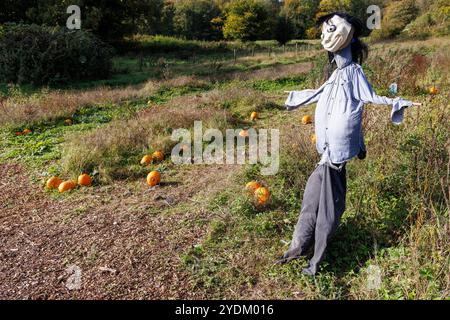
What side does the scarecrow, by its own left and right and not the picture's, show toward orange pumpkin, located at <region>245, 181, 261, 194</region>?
right

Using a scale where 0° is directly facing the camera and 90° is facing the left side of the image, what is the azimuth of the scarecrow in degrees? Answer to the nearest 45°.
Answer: approximately 45°

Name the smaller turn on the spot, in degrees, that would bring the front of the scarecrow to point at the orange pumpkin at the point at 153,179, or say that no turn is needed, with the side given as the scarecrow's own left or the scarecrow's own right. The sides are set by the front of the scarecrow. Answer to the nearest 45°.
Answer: approximately 90° to the scarecrow's own right

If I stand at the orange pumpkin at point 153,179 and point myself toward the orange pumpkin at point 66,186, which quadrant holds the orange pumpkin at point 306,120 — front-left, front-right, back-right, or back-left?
back-right

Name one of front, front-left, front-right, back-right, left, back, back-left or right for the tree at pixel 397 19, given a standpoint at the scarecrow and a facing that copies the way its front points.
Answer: back-right

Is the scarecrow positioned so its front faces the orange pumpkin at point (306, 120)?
no

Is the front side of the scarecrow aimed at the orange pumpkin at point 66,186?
no

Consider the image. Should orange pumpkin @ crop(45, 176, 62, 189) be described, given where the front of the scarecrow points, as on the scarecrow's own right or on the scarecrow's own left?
on the scarecrow's own right

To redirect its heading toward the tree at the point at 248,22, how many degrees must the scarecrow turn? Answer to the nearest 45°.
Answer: approximately 135° to its right

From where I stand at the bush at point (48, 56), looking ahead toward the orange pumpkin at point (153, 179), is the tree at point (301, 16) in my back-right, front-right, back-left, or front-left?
back-left

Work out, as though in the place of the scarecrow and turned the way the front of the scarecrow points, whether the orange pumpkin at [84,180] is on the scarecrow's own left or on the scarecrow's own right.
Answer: on the scarecrow's own right

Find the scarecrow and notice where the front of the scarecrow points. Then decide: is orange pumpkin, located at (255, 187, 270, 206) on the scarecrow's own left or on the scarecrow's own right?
on the scarecrow's own right

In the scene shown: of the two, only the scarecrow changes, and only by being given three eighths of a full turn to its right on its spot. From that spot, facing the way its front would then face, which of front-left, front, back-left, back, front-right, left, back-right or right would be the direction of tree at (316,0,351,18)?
front

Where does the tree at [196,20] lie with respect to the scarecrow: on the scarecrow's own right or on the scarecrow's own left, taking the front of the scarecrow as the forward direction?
on the scarecrow's own right

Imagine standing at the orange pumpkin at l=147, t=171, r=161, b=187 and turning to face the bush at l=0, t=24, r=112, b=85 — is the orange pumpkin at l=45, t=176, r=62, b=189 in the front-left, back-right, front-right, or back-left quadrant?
front-left
